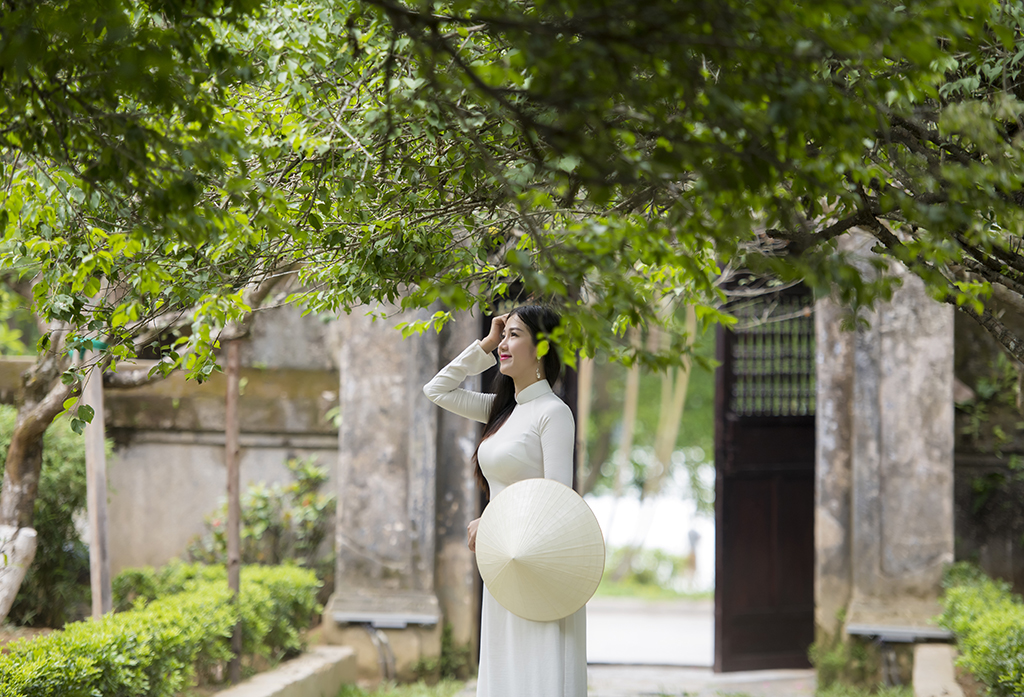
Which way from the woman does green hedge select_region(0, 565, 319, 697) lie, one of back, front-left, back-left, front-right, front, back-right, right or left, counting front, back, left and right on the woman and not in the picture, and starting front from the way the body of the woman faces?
right

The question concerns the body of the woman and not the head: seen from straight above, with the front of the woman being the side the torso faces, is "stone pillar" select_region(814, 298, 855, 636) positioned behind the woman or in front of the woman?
behind

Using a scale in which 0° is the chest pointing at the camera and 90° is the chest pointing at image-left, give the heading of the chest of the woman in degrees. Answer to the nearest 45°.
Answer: approximately 45°

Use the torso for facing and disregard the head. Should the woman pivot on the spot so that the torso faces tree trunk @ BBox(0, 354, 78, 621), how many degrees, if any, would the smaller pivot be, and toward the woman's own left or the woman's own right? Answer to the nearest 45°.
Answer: approximately 90° to the woman's own right

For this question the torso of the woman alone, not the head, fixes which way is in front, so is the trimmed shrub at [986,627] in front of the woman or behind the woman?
behind
